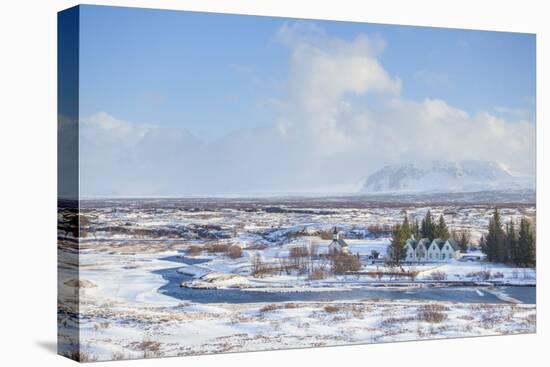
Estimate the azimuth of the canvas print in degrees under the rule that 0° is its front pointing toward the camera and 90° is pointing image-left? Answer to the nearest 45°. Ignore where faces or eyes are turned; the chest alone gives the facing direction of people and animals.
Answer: approximately 315°
